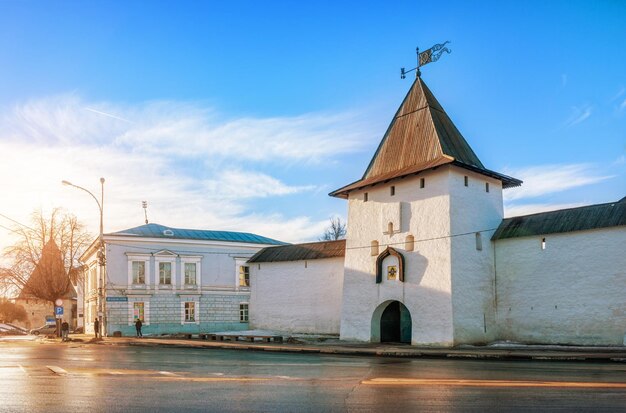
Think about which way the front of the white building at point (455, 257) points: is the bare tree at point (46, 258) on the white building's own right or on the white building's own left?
on the white building's own right

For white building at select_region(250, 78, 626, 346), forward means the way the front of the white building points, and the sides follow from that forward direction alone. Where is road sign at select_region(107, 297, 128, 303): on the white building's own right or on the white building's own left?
on the white building's own right

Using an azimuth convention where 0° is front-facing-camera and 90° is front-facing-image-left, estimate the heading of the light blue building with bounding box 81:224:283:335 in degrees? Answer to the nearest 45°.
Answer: approximately 0°

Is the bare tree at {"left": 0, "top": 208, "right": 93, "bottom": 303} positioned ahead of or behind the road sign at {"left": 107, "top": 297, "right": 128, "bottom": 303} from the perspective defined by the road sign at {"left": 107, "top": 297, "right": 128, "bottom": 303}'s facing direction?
behind

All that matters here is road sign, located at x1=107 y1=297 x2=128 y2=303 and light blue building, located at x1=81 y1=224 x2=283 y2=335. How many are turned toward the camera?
2

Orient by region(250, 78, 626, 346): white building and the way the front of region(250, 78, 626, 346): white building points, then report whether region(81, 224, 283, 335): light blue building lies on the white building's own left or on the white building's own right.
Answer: on the white building's own right

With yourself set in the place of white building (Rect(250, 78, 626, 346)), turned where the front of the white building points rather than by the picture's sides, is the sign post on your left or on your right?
on your right

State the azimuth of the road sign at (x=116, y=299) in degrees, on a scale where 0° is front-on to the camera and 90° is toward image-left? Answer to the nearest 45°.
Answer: approximately 0°

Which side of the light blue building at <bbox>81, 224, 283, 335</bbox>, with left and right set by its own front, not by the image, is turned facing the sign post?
right
